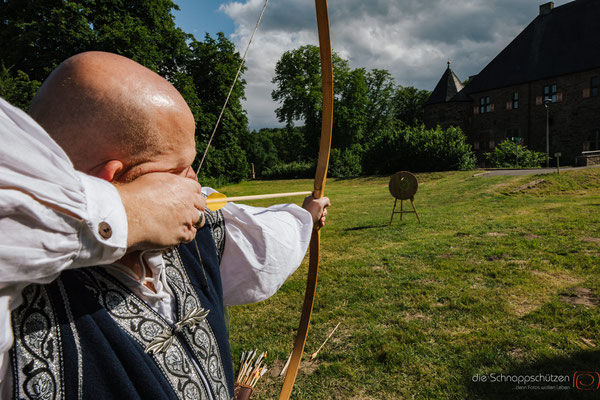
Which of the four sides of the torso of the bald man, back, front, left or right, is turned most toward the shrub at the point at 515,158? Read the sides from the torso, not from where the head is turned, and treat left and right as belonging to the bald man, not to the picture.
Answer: left

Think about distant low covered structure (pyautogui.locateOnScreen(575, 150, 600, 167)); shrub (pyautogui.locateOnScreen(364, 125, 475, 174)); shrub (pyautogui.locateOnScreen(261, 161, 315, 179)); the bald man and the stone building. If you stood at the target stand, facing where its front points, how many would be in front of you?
1

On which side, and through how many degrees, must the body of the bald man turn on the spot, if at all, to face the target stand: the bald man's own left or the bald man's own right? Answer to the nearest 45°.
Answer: approximately 90° to the bald man's own left

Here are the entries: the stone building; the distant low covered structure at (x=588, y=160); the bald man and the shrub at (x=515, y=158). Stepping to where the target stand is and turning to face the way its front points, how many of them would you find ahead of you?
1

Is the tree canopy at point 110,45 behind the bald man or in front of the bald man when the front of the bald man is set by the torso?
behind

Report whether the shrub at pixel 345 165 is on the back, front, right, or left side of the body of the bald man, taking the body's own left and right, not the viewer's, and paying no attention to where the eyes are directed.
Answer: left

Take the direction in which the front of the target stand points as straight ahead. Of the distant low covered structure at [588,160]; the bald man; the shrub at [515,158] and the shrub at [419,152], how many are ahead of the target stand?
1

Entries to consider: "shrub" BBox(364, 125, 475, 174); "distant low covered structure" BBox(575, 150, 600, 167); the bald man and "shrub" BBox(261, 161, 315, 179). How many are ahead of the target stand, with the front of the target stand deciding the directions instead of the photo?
1

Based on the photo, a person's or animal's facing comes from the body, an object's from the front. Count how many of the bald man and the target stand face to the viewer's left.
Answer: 0

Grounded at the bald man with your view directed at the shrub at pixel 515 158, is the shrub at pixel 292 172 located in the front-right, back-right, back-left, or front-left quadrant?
front-left

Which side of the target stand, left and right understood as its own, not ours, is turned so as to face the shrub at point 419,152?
back

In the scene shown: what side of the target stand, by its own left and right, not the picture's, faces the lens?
front

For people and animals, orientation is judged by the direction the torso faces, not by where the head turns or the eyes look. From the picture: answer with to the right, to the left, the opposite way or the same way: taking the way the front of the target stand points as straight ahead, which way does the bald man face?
to the left

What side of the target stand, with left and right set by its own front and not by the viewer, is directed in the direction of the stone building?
back

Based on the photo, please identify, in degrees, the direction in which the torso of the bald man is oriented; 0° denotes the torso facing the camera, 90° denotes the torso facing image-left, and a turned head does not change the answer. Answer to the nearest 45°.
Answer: approximately 315°
